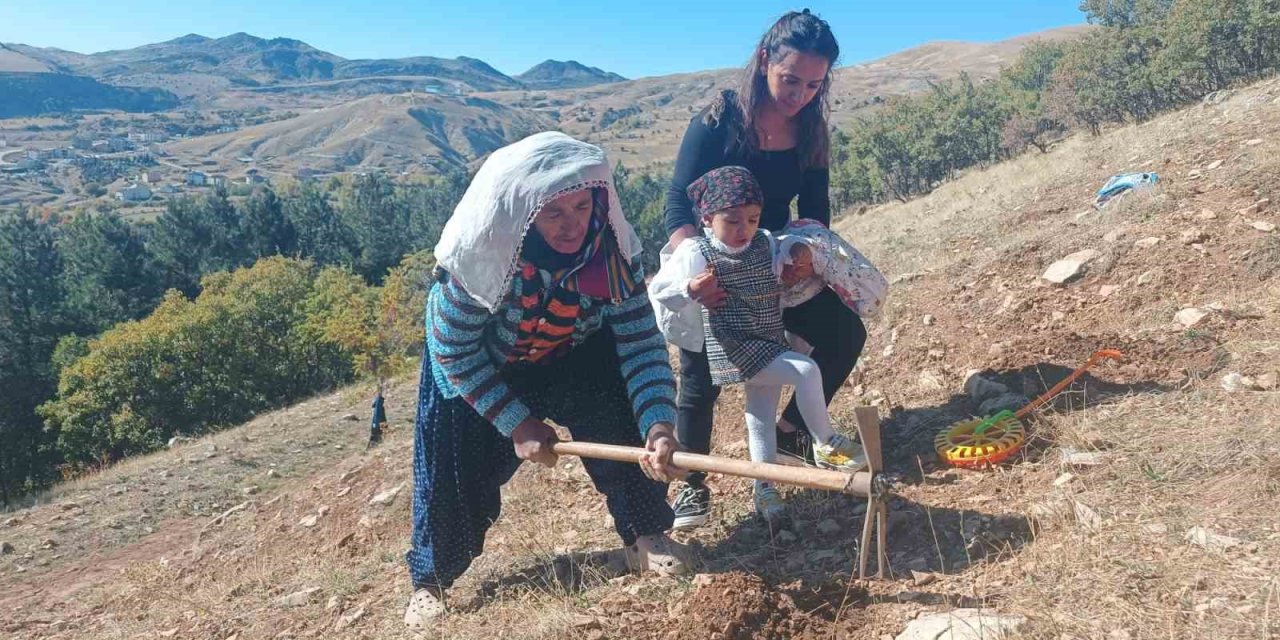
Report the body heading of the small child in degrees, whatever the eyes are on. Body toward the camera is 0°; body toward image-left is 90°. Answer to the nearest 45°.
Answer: approximately 315°

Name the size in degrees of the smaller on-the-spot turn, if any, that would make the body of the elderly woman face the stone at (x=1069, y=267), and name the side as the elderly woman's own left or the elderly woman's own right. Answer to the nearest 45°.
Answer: approximately 90° to the elderly woman's own left

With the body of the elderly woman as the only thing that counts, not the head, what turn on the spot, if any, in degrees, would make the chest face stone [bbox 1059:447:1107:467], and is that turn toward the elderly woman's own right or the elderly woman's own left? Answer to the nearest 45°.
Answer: approximately 45° to the elderly woman's own left

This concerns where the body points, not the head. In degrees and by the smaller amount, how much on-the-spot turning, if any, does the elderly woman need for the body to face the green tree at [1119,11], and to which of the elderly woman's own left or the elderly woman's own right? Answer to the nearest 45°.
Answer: approximately 90° to the elderly woman's own left

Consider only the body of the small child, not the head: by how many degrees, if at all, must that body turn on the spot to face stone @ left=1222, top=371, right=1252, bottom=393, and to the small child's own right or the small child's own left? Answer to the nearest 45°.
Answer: approximately 45° to the small child's own left

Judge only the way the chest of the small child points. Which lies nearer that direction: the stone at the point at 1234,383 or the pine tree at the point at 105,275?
the stone

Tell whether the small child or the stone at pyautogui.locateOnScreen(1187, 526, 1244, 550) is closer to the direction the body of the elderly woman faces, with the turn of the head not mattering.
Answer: the stone
